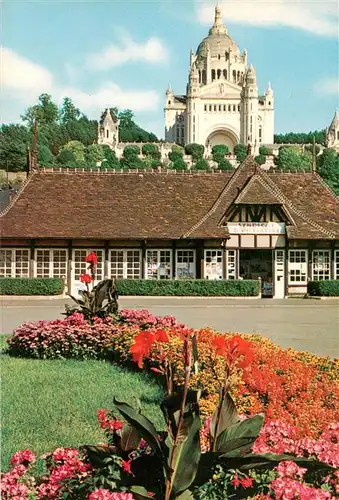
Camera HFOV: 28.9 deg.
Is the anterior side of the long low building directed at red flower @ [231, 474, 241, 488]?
yes

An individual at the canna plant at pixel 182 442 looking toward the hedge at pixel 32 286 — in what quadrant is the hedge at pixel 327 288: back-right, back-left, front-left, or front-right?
front-right

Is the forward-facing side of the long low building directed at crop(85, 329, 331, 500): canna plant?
yes

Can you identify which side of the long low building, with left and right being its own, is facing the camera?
front

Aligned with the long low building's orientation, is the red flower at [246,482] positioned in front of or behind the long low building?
in front

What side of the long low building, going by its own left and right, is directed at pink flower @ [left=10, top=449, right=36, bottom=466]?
front

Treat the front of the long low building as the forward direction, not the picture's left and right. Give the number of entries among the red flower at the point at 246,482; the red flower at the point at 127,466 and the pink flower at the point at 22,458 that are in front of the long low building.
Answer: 3

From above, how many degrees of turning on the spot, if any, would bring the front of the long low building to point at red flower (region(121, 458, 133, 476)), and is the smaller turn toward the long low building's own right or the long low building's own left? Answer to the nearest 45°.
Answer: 0° — it already faces it

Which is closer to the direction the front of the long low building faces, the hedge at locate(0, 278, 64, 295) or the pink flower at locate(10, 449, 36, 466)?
the pink flower
